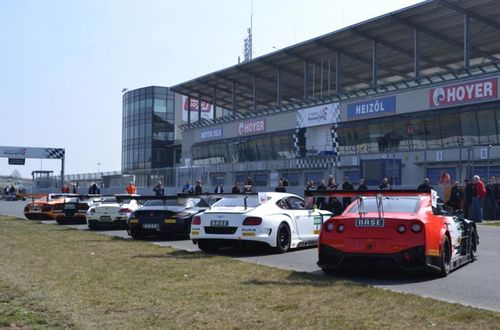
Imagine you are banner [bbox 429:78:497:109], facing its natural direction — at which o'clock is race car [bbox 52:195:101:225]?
The race car is roughly at 12 o'clock from the banner.

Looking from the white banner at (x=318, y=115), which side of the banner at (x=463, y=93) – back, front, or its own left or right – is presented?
right

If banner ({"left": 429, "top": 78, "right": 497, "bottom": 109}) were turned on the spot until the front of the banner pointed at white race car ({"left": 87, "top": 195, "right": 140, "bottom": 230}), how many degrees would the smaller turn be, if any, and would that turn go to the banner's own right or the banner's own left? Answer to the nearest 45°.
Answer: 0° — it already faces it

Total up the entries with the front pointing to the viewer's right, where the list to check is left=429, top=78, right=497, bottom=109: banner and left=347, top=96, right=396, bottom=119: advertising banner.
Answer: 0

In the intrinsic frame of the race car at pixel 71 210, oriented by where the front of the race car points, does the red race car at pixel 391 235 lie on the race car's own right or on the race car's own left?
on the race car's own right

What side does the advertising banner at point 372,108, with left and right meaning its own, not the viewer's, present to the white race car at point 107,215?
front

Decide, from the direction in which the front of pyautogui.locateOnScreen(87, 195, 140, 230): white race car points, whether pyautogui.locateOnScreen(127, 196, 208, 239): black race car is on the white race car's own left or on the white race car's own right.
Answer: on the white race car's own right

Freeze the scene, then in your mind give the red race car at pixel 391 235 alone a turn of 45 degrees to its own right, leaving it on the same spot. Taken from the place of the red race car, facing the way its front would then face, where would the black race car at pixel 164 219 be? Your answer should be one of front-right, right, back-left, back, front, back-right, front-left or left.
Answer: back-left

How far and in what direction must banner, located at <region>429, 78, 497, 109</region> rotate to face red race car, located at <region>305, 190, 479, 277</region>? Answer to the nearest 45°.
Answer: approximately 45° to its left

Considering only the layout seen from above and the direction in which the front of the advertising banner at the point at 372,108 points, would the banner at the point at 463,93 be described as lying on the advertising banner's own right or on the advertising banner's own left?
on the advertising banner's own left
